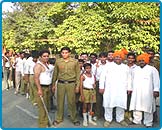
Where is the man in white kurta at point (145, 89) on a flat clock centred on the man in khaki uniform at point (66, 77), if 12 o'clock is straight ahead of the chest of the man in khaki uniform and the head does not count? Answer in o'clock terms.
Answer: The man in white kurta is roughly at 9 o'clock from the man in khaki uniform.

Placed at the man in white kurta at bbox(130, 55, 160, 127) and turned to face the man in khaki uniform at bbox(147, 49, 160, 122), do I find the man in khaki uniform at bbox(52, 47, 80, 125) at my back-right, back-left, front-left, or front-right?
back-left

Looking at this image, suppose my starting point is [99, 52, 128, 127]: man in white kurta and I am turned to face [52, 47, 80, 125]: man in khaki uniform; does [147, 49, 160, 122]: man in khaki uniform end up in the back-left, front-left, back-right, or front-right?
back-right

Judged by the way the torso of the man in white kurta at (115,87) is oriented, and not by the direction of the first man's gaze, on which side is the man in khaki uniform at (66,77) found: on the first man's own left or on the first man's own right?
on the first man's own right

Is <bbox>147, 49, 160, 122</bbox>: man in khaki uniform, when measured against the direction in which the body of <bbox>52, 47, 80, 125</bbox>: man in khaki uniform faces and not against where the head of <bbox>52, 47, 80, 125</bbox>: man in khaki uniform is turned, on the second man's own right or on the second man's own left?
on the second man's own left

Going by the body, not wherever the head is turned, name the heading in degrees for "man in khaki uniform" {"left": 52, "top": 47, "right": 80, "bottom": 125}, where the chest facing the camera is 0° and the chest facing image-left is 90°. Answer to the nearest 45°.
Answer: approximately 0°

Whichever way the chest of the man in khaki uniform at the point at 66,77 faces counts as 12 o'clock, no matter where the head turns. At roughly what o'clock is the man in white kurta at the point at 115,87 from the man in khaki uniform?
The man in white kurta is roughly at 9 o'clock from the man in khaki uniform.

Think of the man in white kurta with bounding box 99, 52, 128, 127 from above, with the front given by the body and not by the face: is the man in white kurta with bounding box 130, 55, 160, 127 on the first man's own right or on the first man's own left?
on the first man's own left

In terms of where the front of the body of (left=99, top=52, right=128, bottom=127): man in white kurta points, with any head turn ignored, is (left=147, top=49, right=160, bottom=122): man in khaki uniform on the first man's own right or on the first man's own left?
on the first man's own left

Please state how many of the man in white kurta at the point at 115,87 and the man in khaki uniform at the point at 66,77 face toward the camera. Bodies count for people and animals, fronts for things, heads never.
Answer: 2
